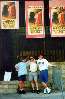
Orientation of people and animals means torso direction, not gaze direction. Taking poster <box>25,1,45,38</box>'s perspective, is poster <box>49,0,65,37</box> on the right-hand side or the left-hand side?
on its left

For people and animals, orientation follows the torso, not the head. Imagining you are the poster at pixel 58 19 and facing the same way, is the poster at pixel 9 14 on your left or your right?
on your right

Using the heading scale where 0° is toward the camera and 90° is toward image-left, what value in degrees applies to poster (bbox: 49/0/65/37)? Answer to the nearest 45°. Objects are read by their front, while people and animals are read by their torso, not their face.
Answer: approximately 0°

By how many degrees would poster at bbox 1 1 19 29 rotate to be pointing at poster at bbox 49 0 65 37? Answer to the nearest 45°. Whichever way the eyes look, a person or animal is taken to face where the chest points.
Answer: approximately 90° to its left

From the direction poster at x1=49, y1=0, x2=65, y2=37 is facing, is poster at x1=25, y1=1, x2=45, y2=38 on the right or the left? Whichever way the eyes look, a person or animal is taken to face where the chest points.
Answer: on its right
